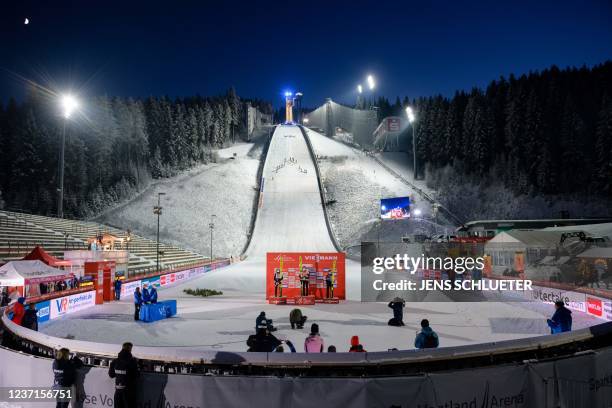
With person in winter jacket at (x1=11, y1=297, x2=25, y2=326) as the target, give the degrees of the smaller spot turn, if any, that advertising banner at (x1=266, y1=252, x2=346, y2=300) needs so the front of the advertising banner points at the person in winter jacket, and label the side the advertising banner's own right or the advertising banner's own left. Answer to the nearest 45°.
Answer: approximately 45° to the advertising banner's own right

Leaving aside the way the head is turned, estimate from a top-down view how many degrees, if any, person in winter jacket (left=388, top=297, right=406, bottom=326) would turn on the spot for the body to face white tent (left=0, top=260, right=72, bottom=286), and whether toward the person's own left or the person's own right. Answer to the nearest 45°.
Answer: approximately 90° to the person's own left

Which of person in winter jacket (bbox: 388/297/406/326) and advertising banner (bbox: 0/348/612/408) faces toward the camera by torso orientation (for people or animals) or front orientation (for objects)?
the advertising banner

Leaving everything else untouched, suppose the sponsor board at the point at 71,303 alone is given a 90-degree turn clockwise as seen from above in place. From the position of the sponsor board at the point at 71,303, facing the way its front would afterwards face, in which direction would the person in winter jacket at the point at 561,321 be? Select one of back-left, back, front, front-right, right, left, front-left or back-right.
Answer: left

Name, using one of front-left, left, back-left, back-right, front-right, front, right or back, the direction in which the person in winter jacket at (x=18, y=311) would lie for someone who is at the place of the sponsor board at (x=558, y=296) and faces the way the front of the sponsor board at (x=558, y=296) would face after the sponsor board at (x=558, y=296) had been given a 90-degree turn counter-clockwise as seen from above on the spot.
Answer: right

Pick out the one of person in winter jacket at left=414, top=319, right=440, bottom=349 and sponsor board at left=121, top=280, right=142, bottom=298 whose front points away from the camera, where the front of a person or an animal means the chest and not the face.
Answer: the person in winter jacket

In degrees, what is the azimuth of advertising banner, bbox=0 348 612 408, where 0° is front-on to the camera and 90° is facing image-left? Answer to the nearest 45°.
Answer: approximately 0°

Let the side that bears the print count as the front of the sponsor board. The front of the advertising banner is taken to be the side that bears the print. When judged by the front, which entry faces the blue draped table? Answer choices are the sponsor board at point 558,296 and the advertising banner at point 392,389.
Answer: the sponsor board

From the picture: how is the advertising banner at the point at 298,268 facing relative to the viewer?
toward the camera

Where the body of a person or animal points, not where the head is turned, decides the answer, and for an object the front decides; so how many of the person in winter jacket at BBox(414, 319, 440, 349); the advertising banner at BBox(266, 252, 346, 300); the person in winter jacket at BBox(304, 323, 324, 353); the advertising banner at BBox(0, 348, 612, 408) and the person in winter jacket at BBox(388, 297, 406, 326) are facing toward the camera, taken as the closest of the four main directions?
2

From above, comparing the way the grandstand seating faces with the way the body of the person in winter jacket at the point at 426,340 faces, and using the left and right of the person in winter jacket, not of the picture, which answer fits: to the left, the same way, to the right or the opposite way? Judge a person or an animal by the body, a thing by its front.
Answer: to the right

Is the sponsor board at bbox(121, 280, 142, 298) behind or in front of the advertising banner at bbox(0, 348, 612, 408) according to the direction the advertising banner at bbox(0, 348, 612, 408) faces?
behind

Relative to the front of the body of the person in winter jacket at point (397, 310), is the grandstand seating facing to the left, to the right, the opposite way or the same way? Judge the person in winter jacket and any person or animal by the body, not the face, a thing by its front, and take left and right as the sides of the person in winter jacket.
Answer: to the right

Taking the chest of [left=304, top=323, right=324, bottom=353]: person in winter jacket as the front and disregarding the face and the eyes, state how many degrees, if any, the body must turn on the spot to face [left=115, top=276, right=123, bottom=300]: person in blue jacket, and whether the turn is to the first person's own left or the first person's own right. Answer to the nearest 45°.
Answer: approximately 45° to the first person's own left

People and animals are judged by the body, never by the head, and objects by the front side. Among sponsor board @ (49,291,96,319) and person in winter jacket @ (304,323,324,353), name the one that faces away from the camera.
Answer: the person in winter jacket

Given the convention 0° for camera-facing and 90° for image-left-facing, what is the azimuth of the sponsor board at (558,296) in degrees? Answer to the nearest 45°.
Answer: approximately 45°

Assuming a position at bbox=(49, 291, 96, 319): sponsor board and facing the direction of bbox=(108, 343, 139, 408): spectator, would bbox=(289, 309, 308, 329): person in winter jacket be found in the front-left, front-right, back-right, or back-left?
front-left
